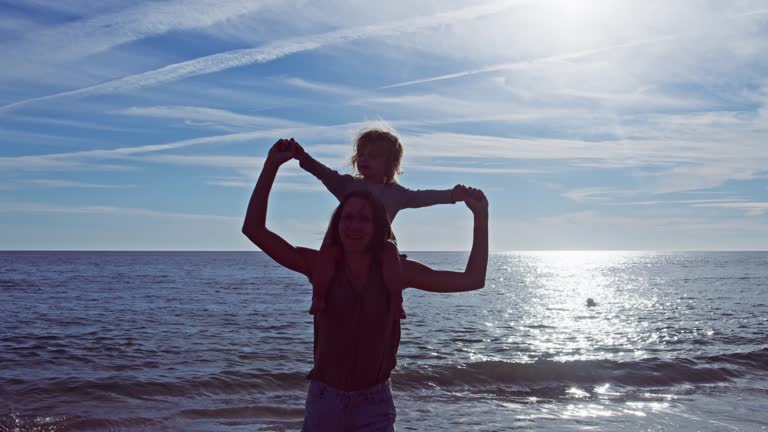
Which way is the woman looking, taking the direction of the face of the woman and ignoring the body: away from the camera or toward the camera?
toward the camera

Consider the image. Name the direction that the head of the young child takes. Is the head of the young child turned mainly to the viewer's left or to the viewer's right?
to the viewer's left

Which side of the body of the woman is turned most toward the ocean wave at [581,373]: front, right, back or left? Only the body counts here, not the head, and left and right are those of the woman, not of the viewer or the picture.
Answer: back

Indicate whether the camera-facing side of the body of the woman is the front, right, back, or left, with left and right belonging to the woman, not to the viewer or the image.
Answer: front
